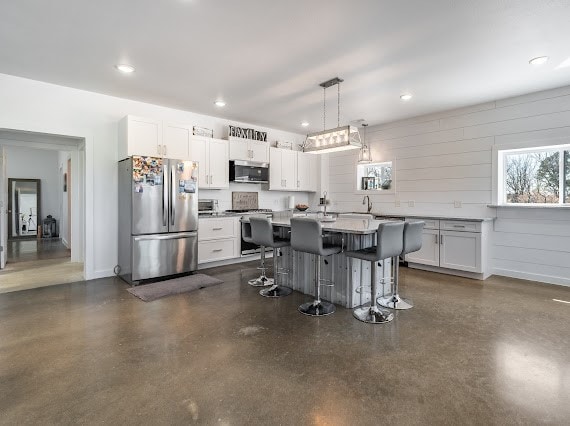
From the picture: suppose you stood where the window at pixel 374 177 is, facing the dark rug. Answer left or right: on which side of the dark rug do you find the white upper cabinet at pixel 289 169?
right

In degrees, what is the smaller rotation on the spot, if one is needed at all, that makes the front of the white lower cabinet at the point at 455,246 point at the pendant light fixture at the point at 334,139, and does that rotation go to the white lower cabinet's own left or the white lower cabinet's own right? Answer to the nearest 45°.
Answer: approximately 45° to the white lower cabinet's own right

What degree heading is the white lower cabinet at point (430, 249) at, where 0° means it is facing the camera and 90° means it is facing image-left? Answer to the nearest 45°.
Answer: approximately 45°

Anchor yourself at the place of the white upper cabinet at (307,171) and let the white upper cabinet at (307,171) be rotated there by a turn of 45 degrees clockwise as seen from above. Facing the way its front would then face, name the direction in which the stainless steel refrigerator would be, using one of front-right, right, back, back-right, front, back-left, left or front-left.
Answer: front-right

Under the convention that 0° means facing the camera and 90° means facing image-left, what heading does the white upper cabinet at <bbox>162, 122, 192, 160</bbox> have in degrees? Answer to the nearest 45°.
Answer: approximately 315°
